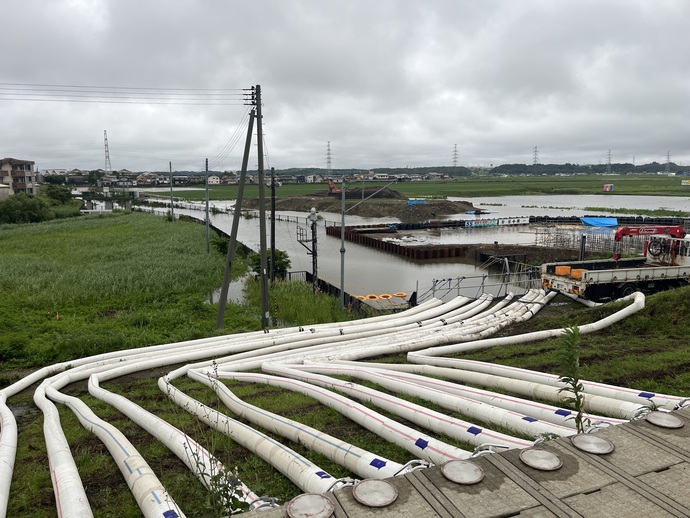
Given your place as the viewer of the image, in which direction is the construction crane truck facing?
facing away from the viewer and to the right of the viewer

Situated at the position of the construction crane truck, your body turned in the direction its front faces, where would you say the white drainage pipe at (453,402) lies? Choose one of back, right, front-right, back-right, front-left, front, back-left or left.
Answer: back-right

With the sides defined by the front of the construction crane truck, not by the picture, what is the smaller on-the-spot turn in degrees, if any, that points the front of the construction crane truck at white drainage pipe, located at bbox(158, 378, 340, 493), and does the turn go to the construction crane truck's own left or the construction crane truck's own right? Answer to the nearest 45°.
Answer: approximately 135° to the construction crane truck's own right
